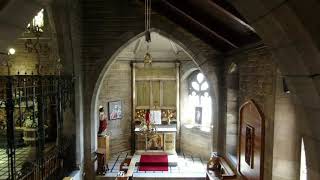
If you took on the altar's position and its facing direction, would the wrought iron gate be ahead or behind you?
ahead

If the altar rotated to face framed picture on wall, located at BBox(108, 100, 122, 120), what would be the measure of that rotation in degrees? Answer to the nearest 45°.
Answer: approximately 90° to its right

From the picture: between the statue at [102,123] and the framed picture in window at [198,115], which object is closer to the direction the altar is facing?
the statue

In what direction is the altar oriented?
toward the camera

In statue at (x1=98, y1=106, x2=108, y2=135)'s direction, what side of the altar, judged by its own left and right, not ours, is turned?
right

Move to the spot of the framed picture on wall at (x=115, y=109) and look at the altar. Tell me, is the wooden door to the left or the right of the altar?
right

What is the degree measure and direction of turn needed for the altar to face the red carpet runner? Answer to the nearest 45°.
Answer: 0° — it already faces it
